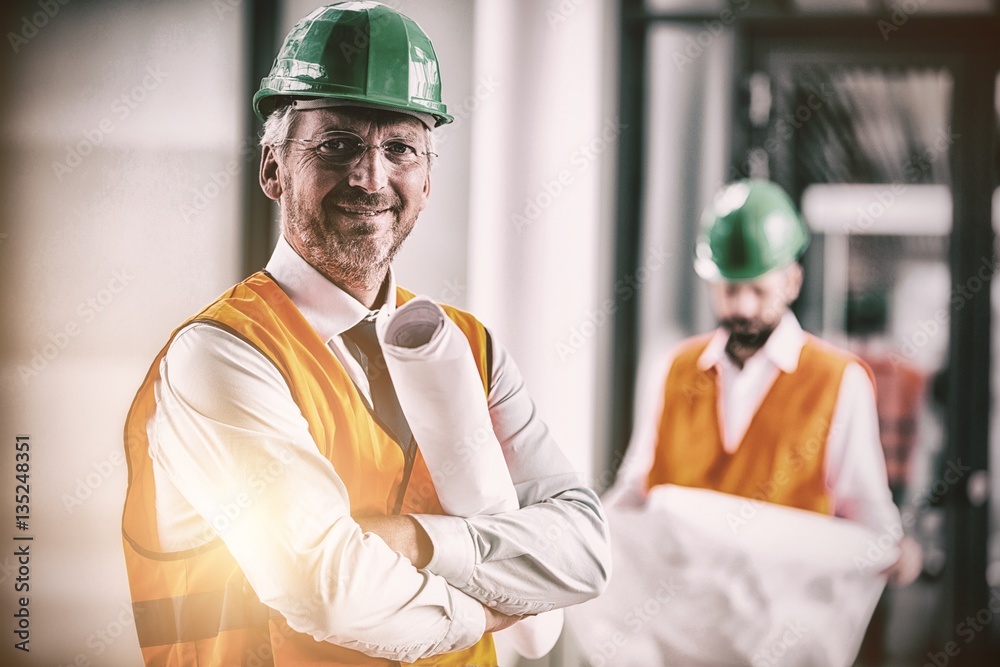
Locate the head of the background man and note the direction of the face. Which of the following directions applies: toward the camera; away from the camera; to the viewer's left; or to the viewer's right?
toward the camera

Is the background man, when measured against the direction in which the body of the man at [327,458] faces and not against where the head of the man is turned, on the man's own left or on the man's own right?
on the man's own left

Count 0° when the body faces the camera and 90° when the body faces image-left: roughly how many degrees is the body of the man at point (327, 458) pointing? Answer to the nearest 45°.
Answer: approximately 315°
